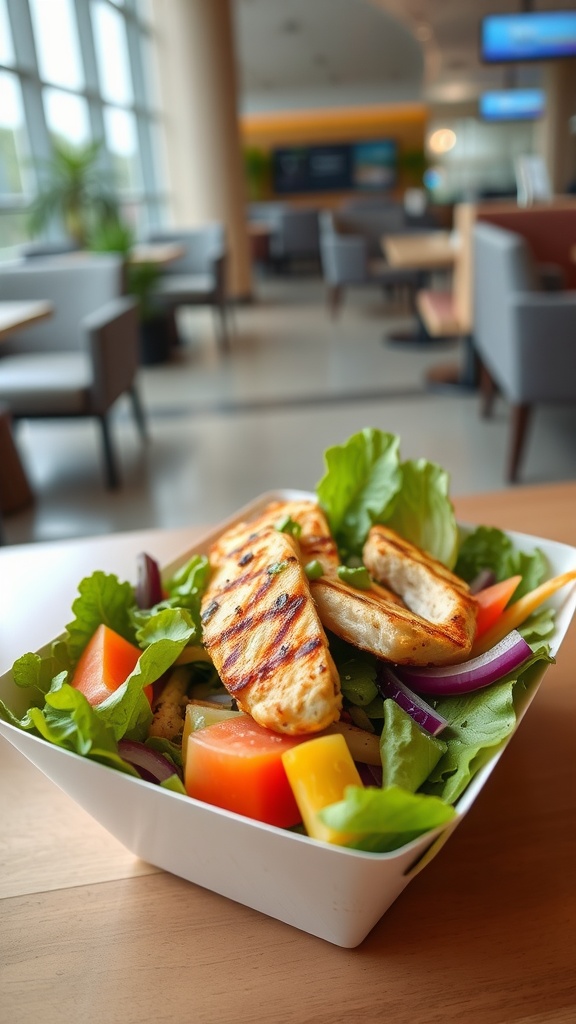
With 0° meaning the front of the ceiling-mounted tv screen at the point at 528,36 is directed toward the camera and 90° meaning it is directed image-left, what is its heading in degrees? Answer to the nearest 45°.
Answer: approximately 0°

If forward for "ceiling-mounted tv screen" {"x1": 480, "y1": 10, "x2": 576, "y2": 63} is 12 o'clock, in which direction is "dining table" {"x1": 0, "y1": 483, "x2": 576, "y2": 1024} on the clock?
The dining table is roughly at 12 o'clock from the ceiling-mounted tv screen.

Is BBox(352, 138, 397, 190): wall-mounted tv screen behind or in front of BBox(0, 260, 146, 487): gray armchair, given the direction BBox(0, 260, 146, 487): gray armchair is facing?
behind

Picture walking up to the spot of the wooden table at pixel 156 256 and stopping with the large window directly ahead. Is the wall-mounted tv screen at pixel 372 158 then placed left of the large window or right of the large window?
right

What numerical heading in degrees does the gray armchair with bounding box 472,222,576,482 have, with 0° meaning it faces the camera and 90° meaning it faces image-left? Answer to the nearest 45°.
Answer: approximately 225°

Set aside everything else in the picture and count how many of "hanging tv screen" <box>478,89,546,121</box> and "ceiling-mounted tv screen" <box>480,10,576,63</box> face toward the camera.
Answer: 2

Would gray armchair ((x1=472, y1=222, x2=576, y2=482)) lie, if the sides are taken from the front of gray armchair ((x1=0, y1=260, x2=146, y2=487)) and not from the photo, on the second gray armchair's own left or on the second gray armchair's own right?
on the second gray armchair's own left

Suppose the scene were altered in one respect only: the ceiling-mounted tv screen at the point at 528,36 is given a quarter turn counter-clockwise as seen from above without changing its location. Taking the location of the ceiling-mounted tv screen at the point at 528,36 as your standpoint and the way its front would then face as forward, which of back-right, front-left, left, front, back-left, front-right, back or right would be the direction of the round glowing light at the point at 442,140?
left

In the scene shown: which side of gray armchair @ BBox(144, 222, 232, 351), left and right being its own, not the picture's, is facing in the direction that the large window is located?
right

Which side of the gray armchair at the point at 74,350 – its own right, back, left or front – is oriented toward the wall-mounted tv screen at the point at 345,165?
back

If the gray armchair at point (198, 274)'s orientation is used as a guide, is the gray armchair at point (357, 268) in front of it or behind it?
behind

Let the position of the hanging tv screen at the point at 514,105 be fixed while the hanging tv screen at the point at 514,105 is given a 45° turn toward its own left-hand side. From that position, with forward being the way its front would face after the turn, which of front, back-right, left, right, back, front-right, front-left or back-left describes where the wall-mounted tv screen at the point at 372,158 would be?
back
